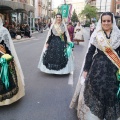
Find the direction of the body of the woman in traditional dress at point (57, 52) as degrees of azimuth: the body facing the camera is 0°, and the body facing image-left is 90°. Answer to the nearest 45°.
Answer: approximately 0°

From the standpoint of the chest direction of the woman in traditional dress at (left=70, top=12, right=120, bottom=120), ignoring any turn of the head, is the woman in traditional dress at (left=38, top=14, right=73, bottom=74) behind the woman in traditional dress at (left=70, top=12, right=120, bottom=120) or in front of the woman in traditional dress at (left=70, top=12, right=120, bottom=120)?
behind

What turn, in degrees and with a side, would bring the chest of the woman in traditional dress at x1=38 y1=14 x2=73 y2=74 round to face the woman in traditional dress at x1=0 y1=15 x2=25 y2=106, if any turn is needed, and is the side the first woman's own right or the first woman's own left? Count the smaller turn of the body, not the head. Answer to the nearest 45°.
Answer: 0° — they already face them

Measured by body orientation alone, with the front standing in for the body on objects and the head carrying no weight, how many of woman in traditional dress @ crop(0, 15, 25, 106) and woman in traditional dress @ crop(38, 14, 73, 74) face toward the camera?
2
